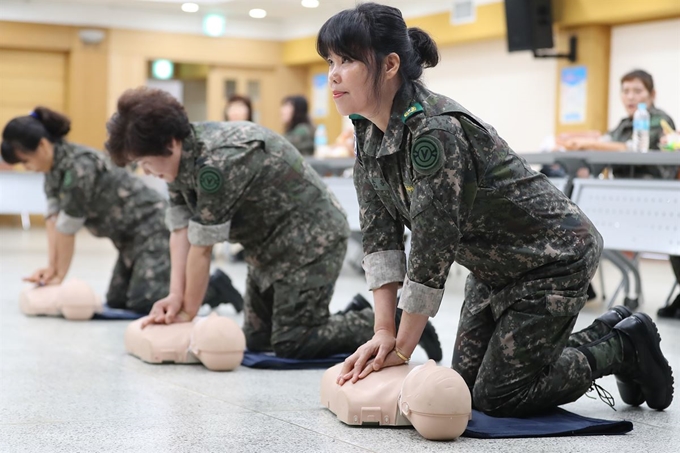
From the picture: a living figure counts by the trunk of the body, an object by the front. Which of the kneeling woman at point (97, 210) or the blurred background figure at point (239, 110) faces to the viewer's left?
the kneeling woman

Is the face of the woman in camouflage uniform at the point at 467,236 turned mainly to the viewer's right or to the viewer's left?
to the viewer's left

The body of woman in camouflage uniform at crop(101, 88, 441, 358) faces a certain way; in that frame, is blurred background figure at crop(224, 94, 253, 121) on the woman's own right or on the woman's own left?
on the woman's own right

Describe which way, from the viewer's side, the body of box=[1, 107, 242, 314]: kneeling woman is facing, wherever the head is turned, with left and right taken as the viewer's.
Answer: facing to the left of the viewer

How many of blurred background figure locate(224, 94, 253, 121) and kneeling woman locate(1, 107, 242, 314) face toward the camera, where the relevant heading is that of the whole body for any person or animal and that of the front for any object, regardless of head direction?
1

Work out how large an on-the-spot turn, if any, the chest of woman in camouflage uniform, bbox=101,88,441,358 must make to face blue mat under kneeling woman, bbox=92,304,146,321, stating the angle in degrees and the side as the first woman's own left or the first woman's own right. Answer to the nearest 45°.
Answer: approximately 45° to the first woman's own right

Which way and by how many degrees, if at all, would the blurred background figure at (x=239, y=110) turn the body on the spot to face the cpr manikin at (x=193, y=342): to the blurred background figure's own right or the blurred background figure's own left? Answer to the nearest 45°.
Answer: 0° — they already face it

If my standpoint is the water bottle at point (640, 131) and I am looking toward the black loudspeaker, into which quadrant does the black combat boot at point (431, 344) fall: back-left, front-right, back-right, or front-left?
back-left

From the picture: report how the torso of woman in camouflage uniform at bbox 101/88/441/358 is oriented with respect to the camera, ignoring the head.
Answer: to the viewer's left

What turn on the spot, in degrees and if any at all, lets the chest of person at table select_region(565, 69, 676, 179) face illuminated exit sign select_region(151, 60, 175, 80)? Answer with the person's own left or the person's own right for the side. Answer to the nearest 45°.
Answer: approximately 90° to the person's own right
